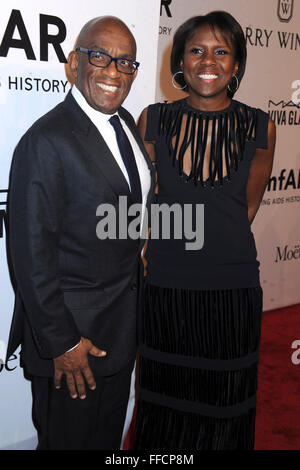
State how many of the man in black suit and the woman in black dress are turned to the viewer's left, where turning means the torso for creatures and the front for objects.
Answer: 0

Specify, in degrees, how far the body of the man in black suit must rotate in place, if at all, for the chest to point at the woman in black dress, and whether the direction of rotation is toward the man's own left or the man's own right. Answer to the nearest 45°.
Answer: approximately 90° to the man's own left

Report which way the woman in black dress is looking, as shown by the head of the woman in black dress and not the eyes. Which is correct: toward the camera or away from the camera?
toward the camera

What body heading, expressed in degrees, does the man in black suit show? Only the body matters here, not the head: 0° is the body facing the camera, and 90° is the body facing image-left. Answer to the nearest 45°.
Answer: approximately 315°

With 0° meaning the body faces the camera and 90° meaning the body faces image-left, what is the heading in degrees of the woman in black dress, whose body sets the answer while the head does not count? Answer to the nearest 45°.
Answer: approximately 0°

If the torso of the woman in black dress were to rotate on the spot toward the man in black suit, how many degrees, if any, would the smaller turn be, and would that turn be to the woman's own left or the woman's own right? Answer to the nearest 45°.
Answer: approximately 45° to the woman's own right
